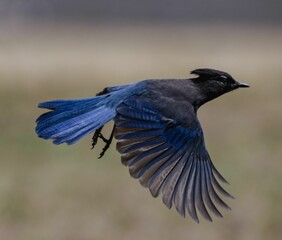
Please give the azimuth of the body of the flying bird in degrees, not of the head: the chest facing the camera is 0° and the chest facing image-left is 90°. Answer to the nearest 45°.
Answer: approximately 270°
